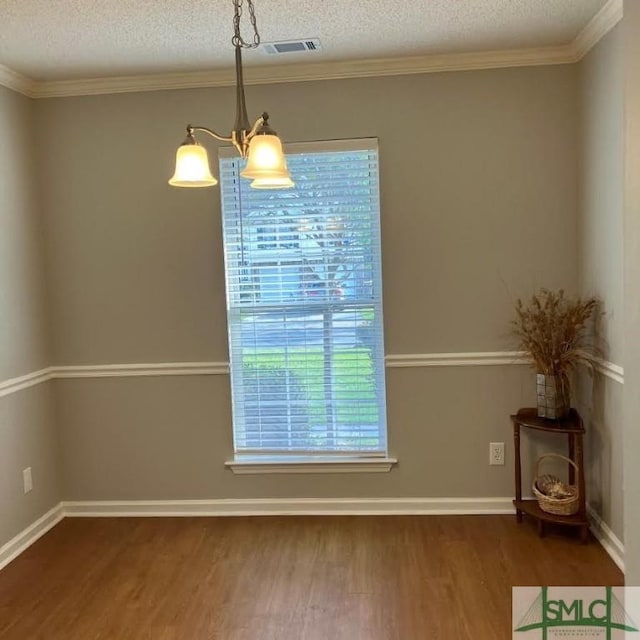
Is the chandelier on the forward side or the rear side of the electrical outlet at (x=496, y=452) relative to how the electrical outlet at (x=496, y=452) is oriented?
on the forward side

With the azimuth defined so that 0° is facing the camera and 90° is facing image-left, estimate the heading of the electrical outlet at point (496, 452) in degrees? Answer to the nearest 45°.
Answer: approximately 0°

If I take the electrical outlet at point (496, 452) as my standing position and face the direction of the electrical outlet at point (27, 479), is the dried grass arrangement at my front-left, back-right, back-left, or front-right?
back-left

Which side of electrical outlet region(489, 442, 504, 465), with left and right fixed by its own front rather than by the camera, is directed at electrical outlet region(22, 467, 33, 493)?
right

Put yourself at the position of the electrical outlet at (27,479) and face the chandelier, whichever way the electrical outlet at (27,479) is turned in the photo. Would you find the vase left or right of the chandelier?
left

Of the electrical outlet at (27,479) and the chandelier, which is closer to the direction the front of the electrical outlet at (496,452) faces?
the chandelier
